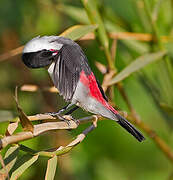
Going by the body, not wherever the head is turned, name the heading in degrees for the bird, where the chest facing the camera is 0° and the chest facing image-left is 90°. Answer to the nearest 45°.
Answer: approximately 90°
